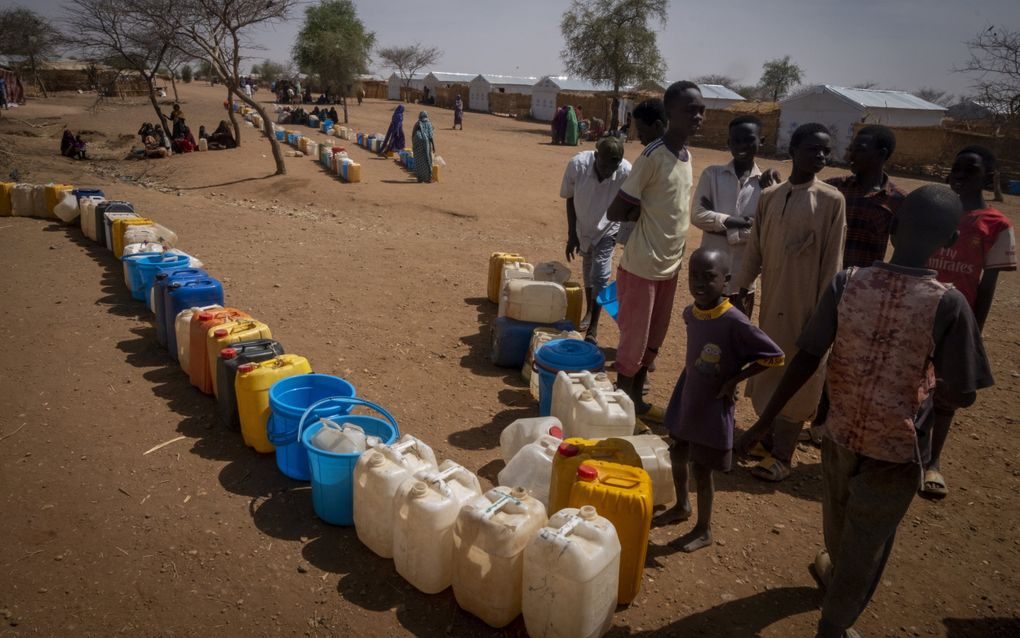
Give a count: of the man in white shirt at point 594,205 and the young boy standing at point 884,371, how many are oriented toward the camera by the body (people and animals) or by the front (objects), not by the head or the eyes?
1

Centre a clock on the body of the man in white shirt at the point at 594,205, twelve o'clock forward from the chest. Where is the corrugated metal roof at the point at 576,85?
The corrugated metal roof is roughly at 6 o'clock from the man in white shirt.

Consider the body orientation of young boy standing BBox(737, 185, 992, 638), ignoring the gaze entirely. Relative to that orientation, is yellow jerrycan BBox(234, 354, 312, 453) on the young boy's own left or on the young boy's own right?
on the young boy's own left

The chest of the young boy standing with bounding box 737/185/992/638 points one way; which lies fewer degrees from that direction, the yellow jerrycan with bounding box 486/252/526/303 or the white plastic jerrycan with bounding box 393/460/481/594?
the yellow jerrycan

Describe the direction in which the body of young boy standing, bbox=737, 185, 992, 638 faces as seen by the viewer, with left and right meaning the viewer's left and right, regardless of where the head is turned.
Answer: facing away from the viewer

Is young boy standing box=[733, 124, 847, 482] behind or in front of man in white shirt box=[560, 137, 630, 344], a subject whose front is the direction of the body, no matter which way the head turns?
in front

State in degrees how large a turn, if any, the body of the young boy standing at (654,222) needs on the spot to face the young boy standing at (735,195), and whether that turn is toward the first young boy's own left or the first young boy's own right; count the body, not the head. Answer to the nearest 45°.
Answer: approximately 90° to the first young boy's own left

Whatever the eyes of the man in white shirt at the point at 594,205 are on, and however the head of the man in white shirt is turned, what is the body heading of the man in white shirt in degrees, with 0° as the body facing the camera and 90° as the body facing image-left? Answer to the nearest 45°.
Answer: approximately 0°

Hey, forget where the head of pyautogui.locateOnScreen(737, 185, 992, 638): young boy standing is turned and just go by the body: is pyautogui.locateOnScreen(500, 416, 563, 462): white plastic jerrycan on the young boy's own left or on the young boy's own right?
on the young boy's own left

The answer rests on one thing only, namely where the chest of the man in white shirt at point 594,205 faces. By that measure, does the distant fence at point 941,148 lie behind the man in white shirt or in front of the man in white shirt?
behind

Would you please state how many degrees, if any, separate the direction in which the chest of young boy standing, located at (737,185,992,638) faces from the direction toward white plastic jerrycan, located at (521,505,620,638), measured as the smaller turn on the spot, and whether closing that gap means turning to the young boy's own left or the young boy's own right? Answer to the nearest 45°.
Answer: approximately 135° to the young boy's own left

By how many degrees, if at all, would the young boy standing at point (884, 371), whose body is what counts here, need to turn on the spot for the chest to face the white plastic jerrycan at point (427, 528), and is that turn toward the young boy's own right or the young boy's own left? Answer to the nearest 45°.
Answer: approximately 90° to the young boy's own left
